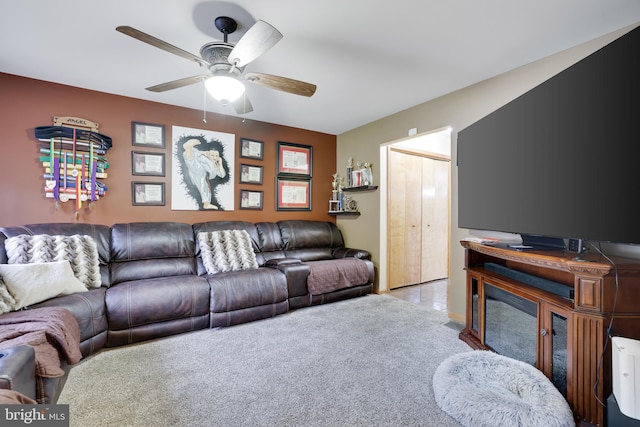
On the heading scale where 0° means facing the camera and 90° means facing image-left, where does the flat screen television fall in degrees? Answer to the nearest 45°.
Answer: approximately 45°

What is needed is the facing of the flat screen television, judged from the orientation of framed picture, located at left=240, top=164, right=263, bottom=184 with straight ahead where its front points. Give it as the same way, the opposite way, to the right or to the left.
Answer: to the right

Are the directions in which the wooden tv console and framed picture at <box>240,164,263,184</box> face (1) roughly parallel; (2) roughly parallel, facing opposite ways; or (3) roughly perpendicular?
roughly perpendicular

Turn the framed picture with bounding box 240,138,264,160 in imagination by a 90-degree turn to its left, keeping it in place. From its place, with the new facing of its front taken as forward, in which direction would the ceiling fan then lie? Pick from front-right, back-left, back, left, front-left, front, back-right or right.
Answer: back-right

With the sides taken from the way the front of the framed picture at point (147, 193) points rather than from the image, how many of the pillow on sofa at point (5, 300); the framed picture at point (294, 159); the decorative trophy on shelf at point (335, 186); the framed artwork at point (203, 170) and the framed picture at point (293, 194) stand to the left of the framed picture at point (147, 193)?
4

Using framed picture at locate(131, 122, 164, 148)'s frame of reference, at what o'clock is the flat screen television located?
The flat screen television is roughly at 11 o'clock from the framed picture.

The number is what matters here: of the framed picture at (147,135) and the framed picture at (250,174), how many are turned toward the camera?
2

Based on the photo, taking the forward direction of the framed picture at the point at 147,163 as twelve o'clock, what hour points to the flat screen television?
The flat screen television is roughly at 11 o'clock from the framed picture.

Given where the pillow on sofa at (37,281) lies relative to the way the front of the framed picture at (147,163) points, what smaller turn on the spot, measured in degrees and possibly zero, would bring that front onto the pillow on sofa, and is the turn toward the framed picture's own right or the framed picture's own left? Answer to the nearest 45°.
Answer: approximately 45° to the framed picture's own right

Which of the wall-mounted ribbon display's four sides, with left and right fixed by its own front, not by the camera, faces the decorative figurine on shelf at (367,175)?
left

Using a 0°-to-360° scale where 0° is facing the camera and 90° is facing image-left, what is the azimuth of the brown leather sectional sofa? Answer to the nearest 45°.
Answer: approximately 315°

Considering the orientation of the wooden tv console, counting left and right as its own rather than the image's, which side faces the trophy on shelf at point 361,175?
right
